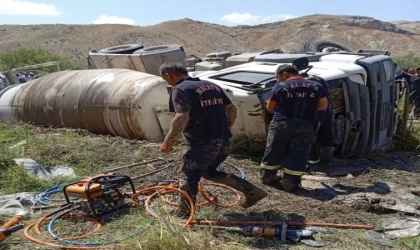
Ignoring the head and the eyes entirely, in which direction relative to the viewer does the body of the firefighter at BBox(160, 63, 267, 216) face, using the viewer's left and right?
facing away from the viewer and to the left of the viewer

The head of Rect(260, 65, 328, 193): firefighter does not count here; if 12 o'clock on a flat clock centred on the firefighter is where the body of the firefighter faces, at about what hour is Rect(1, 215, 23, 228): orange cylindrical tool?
The orange cylindrical tool is roughly at 8 o'clock from the firefighter.

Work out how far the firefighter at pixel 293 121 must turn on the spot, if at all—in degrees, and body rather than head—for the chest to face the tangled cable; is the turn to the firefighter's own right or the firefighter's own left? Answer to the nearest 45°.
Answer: approximately 135° to the firefighter's own left

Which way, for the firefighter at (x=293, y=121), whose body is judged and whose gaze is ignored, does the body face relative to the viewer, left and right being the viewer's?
facing away from the viewer

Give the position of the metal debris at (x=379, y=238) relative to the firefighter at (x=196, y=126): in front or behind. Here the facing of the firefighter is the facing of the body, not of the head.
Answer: behind

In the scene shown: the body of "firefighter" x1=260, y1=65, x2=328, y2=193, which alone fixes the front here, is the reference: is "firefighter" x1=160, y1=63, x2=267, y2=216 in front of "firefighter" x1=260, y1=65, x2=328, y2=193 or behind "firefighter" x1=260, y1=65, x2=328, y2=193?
behind

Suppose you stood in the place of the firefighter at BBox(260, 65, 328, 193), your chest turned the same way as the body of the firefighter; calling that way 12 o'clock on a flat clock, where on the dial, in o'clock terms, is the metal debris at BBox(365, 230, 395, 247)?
The metal debris is roughly at 5 o'clock from the firefighter.

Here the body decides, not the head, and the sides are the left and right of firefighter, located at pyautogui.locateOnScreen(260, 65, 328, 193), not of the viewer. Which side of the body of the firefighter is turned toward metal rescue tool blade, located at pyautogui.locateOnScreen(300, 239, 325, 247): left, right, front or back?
back
